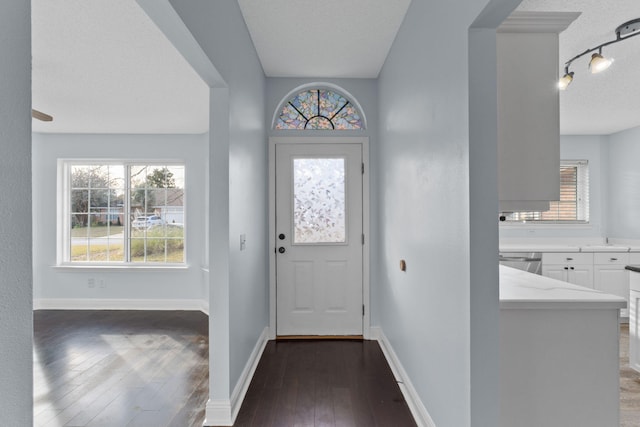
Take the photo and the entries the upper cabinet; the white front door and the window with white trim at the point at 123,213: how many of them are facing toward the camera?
2

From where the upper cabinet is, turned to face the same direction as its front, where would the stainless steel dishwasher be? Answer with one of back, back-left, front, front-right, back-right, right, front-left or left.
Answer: left

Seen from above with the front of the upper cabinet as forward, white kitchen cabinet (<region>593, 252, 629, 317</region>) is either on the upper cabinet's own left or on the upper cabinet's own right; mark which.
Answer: on the upper cabinet's own left

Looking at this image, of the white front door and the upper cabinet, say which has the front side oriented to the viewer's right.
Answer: the upper cabinet

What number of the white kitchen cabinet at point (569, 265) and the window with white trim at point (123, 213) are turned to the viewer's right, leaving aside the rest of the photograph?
0

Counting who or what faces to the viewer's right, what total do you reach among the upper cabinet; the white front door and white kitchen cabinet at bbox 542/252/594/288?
1

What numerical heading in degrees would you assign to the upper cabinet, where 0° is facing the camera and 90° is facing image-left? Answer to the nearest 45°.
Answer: approximately 270°

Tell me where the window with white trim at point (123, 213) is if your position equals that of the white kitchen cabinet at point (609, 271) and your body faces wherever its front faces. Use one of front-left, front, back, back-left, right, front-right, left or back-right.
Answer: front-right

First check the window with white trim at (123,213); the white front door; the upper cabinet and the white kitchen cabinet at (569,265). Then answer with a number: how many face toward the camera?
3

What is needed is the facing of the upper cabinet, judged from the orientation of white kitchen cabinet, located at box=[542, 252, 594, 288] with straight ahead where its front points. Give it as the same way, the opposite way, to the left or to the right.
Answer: to the left
